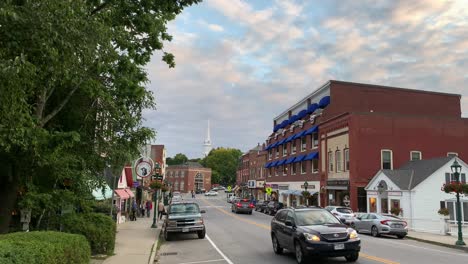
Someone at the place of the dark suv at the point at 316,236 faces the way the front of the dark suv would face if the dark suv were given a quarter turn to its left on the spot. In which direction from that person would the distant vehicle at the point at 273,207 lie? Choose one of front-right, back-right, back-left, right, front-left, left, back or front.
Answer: front-left

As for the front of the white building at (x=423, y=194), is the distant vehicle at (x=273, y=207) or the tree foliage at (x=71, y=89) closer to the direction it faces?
the tree foliage

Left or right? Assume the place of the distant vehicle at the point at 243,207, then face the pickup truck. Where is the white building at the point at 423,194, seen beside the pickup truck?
left

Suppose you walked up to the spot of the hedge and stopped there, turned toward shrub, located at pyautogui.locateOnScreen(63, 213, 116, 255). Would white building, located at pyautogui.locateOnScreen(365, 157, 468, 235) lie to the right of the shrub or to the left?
right

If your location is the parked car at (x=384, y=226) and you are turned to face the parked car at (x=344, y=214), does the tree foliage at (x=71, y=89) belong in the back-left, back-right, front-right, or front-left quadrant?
back-left

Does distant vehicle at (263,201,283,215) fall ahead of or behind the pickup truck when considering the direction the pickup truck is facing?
behind

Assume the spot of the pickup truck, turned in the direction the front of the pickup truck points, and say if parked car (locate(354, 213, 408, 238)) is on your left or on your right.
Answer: on your left

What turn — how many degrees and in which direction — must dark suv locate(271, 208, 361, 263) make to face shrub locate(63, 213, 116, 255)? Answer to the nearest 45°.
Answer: approximately 135° to its right

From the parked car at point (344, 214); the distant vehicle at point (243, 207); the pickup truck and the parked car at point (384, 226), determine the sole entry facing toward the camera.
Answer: the pickup truck

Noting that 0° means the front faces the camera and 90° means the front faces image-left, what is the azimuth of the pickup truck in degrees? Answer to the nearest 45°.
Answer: approximately 0°

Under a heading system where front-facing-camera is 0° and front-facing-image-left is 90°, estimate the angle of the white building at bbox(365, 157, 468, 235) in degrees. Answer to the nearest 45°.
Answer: approximately 45°

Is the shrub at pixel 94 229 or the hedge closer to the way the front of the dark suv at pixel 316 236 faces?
the hedge
